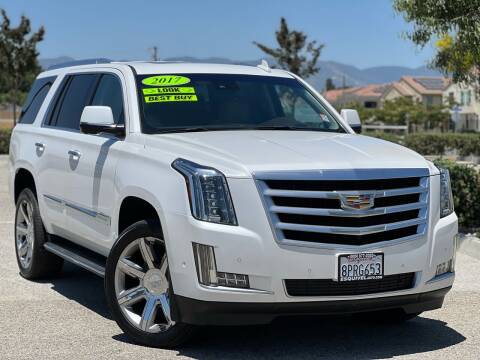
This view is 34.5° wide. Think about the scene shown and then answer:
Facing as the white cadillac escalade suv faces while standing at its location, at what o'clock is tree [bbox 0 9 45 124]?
The tree is roughly at 7 o'clock from the white cadillac escalade suv.

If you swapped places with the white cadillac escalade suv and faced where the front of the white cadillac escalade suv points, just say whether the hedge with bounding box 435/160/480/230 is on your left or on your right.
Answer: on your left

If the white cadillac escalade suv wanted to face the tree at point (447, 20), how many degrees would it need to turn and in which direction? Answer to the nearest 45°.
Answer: approximately 90° to its left

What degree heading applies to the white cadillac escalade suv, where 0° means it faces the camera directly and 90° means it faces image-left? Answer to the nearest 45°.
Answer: approximately 315°
